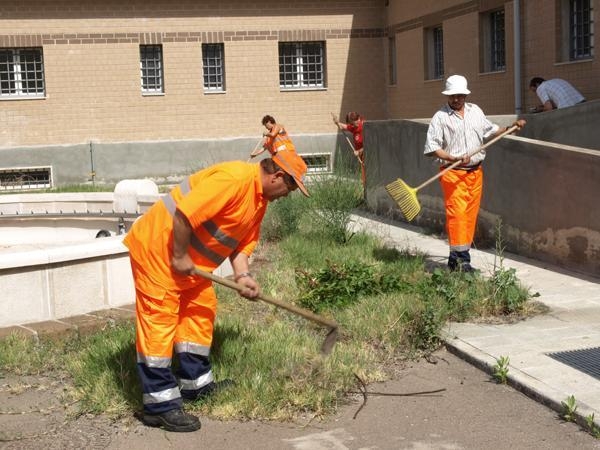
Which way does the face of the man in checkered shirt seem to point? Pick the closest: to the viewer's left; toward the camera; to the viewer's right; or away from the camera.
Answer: to the viewer's left

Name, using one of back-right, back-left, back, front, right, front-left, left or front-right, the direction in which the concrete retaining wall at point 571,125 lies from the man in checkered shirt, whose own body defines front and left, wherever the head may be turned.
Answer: left

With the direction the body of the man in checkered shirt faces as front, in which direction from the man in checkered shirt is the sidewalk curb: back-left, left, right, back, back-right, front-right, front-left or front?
left

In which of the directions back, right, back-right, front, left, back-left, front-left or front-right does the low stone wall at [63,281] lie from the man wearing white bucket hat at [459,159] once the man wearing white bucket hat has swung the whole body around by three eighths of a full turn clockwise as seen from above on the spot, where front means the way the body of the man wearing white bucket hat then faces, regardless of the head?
left

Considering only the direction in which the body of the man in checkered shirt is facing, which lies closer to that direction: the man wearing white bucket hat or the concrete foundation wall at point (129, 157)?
the concrete foundation wall

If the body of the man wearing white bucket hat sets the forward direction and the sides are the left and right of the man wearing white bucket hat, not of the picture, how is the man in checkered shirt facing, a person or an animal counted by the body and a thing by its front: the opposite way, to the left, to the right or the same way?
to the right

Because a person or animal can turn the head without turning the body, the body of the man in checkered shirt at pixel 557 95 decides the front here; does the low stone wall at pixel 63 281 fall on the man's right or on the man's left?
on the man's left

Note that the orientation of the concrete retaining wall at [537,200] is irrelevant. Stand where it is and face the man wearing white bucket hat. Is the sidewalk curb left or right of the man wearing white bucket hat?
left

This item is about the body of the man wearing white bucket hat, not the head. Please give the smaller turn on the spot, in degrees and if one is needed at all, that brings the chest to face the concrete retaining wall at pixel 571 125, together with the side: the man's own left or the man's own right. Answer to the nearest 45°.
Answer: approximately 180°

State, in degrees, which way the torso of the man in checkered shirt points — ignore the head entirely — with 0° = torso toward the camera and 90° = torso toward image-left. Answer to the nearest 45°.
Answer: approximately 90°

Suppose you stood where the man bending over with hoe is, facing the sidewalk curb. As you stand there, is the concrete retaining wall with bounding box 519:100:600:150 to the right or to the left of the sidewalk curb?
left

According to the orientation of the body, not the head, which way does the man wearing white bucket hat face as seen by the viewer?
toward the camera

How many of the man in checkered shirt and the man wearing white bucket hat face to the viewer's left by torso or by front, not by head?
1
